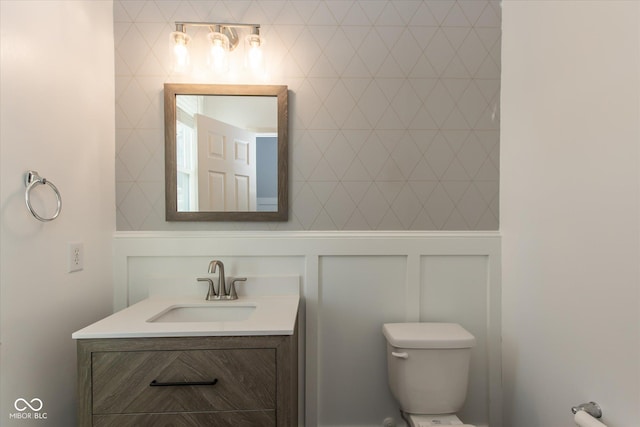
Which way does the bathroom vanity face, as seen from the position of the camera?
facing the viewer

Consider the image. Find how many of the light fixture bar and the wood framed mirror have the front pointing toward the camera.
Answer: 2

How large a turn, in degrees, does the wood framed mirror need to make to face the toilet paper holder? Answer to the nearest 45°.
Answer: approximately 45° to its left

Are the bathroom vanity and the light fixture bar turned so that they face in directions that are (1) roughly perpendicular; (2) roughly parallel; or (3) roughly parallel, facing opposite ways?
roughly parallel

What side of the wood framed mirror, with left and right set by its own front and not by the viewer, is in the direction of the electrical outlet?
right

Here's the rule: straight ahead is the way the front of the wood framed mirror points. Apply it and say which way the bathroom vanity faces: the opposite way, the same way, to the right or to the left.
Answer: the same way

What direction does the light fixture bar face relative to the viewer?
toward the camera

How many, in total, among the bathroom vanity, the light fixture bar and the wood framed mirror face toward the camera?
3

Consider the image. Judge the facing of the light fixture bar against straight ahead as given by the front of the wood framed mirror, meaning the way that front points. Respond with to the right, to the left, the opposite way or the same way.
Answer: the same way

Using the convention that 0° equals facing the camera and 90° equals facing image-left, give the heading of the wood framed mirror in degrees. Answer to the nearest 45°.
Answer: approximately 0°
